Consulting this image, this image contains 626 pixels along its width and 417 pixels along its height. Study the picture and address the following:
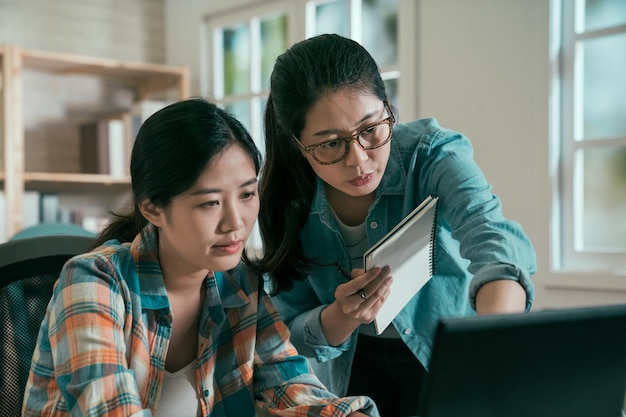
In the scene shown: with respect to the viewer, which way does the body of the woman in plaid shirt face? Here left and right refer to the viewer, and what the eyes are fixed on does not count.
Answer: facing the viewer and to the right of the viewer

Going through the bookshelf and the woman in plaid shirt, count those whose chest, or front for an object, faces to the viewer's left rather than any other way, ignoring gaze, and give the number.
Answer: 0

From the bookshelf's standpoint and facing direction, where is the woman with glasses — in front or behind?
in front

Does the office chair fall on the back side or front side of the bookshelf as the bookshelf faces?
on the front side

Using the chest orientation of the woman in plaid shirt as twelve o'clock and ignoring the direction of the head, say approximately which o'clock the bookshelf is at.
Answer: The bookshelf is roughly at 7 o'clock from the woman in plaid shirt.

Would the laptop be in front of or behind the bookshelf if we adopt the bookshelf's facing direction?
in front

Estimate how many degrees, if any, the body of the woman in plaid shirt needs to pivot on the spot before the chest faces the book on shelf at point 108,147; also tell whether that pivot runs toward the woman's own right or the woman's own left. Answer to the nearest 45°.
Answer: approximately 135° to the woman's own left
